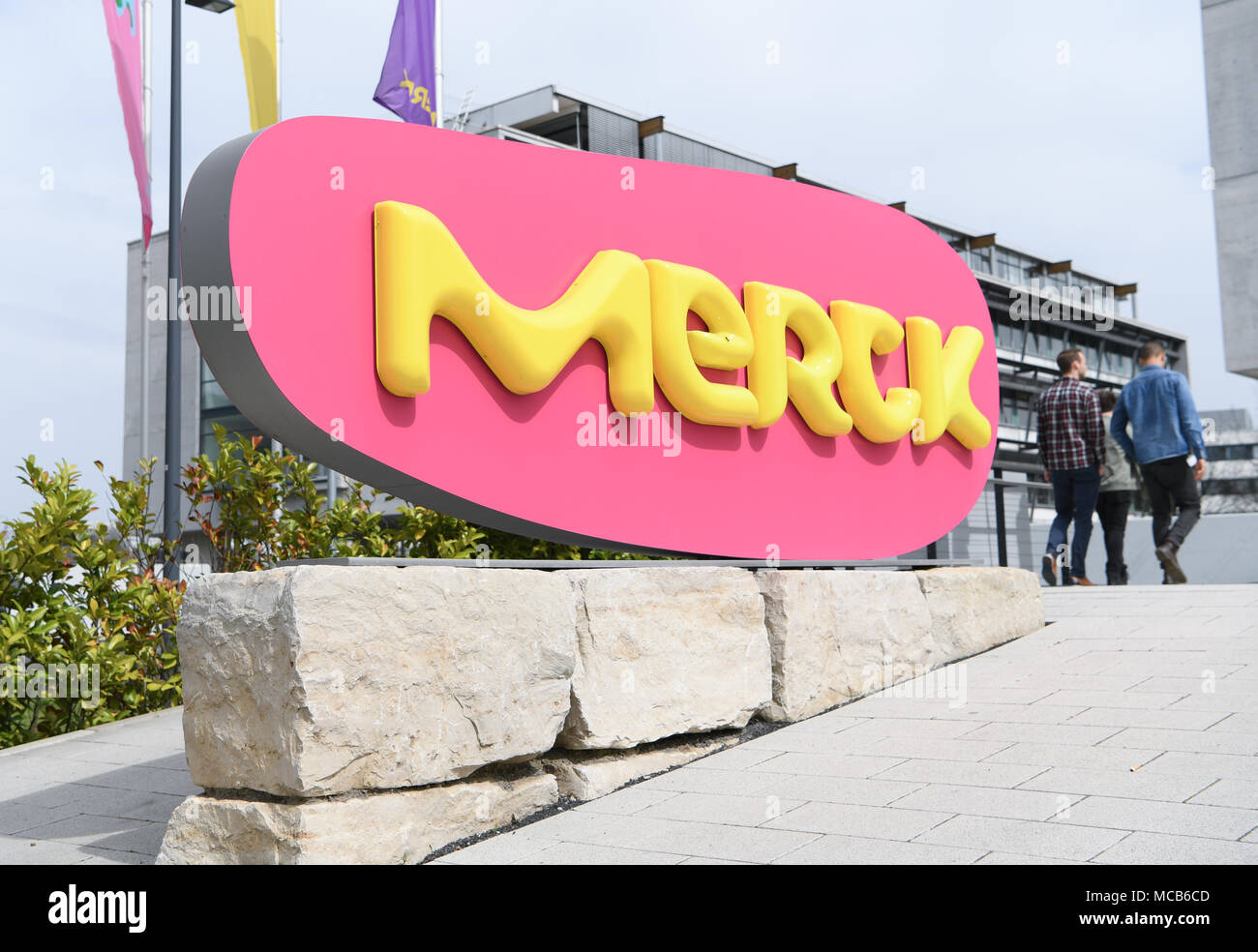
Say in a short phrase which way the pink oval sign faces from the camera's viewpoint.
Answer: facing the viewer and to the right of the viewer

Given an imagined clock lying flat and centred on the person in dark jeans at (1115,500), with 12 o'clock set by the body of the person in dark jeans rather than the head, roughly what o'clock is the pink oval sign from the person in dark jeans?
The pink oval sign is roughly at 7 o'clock from the person in dark jeans.

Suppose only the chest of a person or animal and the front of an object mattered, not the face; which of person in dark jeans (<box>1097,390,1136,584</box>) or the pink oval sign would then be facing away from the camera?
the person in dark jeans

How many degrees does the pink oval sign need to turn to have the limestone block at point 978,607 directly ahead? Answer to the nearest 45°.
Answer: approximately 90° to its left

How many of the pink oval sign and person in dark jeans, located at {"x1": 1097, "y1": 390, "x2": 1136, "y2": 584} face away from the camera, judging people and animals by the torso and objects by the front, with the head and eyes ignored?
1

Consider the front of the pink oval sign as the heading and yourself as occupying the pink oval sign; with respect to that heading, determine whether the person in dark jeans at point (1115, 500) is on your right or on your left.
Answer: on your left

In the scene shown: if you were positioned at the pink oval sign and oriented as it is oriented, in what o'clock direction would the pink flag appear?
The pink flag is roughly at 6 o'clock from the pink oval sign.

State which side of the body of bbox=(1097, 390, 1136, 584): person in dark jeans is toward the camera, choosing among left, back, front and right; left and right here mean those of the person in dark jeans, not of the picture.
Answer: back

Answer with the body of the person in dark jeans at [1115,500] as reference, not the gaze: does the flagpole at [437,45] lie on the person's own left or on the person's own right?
on the person's own left
